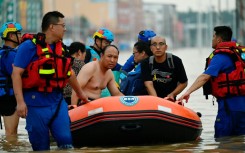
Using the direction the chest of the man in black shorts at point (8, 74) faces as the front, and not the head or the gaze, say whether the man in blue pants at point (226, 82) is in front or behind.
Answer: in front

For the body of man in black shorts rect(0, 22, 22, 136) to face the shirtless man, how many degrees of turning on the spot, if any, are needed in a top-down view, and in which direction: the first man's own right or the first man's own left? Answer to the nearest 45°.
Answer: approximately 45° to the first man's own right

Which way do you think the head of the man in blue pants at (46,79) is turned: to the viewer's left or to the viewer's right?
to the viewer's right

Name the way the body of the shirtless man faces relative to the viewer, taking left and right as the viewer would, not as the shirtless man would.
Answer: facing the viewer and to the right of the viewer

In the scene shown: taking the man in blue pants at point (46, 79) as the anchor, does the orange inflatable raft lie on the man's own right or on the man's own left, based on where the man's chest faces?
on the man's own left

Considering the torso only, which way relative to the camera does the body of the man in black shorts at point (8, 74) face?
to the viewer's right

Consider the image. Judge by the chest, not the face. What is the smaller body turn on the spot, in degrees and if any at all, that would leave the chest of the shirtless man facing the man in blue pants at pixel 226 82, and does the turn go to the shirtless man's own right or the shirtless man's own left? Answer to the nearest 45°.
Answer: approximately 45° to the shirtless man's own left

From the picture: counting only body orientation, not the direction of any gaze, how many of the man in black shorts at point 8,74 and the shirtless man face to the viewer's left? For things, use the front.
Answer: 0

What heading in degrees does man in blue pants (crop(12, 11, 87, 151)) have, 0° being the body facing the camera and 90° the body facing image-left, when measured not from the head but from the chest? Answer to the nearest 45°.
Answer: approximately 315°

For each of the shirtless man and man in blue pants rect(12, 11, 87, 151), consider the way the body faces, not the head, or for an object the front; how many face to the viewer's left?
0
